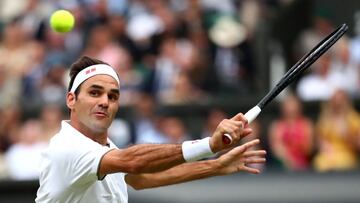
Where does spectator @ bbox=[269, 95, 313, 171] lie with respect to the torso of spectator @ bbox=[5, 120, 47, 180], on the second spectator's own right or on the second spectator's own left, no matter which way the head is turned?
on the second spectator's own left

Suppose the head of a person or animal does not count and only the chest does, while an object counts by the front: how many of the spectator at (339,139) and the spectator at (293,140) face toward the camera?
2

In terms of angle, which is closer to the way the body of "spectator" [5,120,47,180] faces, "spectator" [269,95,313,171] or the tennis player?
the tennis player

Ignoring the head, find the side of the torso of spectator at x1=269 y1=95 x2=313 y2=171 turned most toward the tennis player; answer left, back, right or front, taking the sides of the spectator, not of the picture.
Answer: front

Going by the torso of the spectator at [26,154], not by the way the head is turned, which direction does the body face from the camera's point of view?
toward the camera

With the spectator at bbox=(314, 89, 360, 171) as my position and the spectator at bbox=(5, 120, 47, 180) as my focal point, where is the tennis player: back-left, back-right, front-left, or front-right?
front-left

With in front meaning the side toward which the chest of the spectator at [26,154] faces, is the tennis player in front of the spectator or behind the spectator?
in front

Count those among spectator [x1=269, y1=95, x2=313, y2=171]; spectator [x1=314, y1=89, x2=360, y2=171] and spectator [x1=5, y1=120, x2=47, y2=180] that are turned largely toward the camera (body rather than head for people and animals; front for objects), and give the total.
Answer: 3

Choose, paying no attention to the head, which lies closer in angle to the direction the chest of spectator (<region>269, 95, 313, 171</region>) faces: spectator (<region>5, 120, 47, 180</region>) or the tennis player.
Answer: the tennis player

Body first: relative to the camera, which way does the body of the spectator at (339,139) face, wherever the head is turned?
toward the camera

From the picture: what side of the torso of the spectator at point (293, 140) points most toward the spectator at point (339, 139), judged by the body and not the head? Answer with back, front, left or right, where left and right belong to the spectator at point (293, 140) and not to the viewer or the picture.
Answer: left

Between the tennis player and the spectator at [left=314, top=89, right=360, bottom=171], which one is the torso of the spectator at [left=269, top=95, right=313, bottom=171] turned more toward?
the tennis player

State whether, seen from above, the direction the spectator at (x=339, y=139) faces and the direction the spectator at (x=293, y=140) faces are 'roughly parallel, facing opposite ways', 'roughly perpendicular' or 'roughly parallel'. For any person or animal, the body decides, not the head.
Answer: roughly parallel
